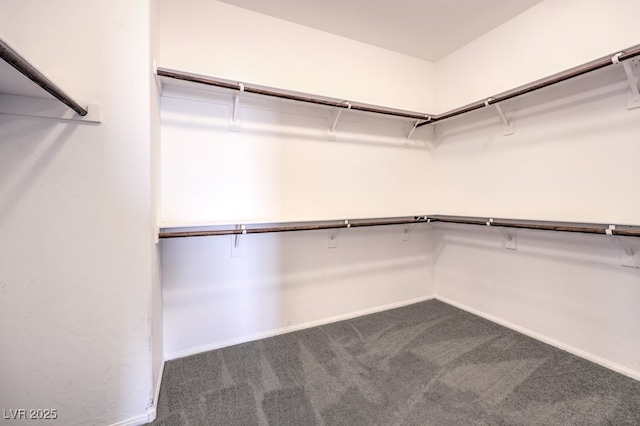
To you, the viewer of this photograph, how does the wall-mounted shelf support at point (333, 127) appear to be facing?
facing the viewer and to the right of the viewer

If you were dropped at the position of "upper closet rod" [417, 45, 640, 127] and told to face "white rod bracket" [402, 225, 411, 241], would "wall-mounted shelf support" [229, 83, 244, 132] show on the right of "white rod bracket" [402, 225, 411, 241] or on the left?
left

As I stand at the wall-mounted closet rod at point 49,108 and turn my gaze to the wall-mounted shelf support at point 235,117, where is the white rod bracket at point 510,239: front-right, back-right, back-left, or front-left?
front-right

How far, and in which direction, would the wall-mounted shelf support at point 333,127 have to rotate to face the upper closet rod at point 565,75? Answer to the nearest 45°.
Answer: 0° — it already faces it

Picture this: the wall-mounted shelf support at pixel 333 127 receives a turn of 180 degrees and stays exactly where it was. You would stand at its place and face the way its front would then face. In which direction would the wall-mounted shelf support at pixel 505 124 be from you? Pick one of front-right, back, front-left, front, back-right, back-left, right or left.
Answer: back-right

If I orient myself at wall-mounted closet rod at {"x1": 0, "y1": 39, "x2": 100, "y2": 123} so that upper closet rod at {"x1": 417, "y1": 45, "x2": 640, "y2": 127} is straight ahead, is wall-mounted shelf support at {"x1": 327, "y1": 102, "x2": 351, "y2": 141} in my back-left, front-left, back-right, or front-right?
front-left

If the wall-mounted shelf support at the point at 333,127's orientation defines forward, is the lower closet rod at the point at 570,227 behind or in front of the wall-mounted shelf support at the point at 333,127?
in front

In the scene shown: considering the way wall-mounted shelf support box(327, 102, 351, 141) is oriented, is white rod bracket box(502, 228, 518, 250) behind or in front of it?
in front
